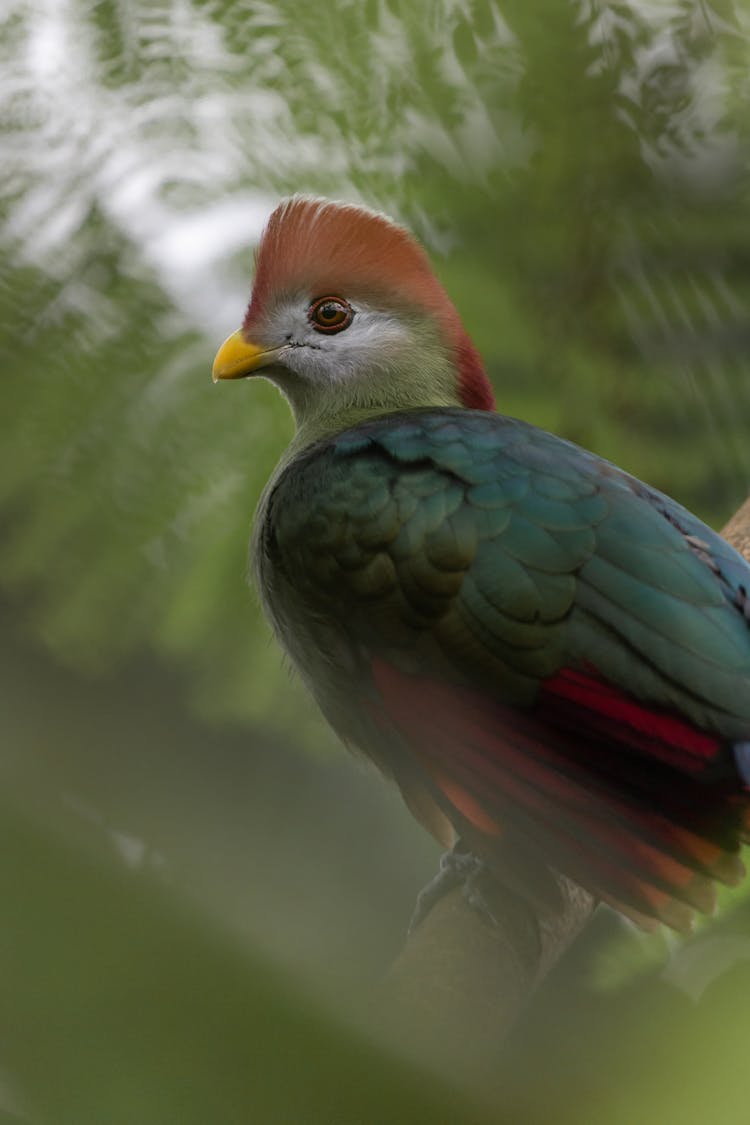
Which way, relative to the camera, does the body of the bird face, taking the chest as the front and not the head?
to the viewer's left
